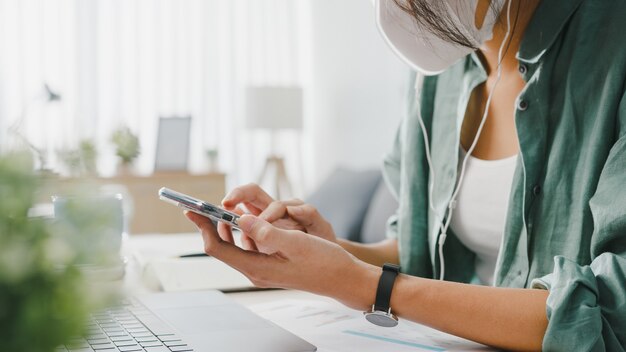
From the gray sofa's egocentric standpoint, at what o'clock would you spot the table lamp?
The table lamp is roughly at 4 o'clock from the gray sofa.

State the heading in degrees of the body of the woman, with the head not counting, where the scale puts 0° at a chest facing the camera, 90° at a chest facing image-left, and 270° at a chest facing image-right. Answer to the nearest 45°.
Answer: approximately 45°

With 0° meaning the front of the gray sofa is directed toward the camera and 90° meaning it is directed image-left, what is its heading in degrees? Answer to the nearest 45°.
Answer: approximately 45°

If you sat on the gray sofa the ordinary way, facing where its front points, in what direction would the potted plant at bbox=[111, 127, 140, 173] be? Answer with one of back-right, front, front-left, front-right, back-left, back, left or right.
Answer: right

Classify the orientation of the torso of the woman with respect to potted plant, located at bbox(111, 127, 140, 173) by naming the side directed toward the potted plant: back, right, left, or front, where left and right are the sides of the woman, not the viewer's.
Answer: right
